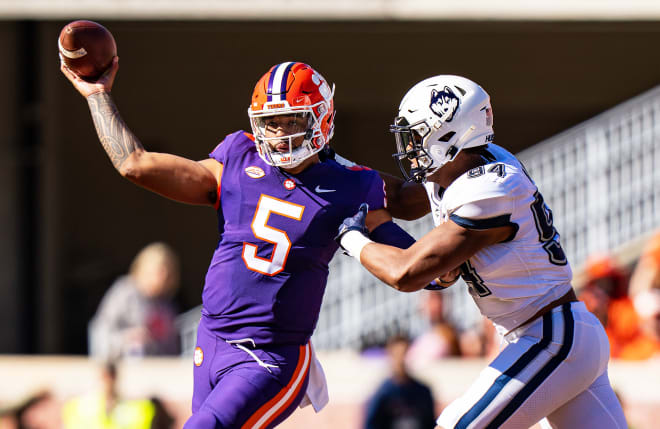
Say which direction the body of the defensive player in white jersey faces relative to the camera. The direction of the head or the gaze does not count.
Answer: to the viewer's left

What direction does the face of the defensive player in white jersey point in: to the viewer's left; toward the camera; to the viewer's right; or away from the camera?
to the viewer's left

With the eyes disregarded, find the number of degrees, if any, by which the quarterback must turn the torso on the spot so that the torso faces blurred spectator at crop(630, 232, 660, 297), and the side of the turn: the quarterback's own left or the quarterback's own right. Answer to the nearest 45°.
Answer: approximately 135° to the quarterback's own left

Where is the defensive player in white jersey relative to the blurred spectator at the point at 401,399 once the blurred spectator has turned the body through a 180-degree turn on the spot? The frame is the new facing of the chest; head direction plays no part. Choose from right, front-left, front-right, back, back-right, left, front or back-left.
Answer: back

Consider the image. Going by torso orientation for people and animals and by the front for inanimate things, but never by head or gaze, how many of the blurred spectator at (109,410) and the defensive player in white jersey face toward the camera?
1

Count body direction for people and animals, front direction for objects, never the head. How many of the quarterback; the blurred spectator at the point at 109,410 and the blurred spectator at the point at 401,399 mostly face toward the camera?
3

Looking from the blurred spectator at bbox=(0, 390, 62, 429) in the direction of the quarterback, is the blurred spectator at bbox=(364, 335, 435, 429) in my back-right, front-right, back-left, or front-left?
front-left

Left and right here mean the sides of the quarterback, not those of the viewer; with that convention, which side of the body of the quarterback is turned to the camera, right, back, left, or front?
front

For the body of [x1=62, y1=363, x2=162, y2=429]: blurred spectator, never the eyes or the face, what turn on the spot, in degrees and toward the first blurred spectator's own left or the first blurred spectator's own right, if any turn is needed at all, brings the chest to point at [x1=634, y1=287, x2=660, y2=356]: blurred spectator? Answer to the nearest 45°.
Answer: approximately 90° to the first blurred spectator's own left

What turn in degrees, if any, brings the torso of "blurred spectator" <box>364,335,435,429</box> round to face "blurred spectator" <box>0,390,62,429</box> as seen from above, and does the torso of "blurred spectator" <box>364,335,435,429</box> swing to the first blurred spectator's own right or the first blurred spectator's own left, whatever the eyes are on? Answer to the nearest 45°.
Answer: approximately 90° to the first blurred spectator's own right

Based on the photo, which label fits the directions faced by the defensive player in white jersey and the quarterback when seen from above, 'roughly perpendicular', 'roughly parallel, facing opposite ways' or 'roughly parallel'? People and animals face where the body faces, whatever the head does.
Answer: roughly perpendicular

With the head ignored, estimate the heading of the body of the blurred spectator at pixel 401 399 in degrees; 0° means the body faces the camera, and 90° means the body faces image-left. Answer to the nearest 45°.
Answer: approximately 0°

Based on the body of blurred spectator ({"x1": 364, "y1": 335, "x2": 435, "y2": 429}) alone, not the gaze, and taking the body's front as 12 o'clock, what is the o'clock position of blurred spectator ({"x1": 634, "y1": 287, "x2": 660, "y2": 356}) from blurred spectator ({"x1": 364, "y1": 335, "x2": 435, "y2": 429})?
blurred spectator ({"x1": 634, "y1": 287, "x2": 660, "y2": 356}) is roughly at 8 o'clock from blurred spectator ({"x1": 364, "y1": 335, "x2": 435, "y2": 429}).

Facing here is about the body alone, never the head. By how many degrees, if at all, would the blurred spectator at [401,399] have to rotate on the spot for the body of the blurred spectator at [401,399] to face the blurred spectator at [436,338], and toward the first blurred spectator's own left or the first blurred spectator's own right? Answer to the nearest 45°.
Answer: approximately 180°
